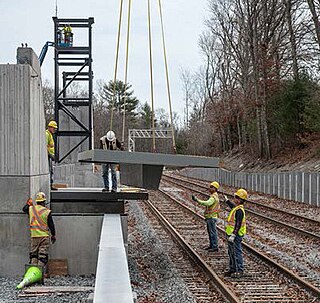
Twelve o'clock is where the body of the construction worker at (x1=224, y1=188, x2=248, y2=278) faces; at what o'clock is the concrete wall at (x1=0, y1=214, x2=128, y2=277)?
The concrete wall is roughly at 12 o'clock from the construction worker.

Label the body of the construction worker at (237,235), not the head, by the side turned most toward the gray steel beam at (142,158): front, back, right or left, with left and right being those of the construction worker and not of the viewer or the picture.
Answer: front

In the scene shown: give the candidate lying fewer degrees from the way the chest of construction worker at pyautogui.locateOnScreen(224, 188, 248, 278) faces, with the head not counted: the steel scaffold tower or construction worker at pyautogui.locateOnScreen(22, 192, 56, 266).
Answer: the construction worker

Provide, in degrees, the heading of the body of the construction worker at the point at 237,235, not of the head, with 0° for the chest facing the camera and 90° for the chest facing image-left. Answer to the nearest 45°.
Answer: approximately 90°

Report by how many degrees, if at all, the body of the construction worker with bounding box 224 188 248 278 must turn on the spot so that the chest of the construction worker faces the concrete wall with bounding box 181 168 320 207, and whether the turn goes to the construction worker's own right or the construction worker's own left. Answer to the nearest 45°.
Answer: approximately 90° to the construction worker's own right

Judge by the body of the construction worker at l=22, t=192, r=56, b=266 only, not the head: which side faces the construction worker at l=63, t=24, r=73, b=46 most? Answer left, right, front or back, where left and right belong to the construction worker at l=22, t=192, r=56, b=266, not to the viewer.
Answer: front

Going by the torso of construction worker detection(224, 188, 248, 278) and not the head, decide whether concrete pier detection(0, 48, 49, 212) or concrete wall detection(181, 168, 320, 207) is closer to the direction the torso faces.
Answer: the concrete pier
